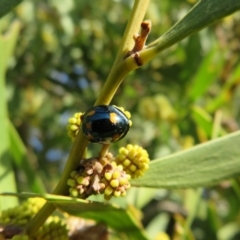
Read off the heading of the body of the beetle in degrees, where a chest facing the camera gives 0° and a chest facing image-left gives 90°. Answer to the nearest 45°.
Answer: approximately 90°

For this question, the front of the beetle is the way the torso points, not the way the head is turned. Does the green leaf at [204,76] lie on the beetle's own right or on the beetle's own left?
on the beetle's own right
